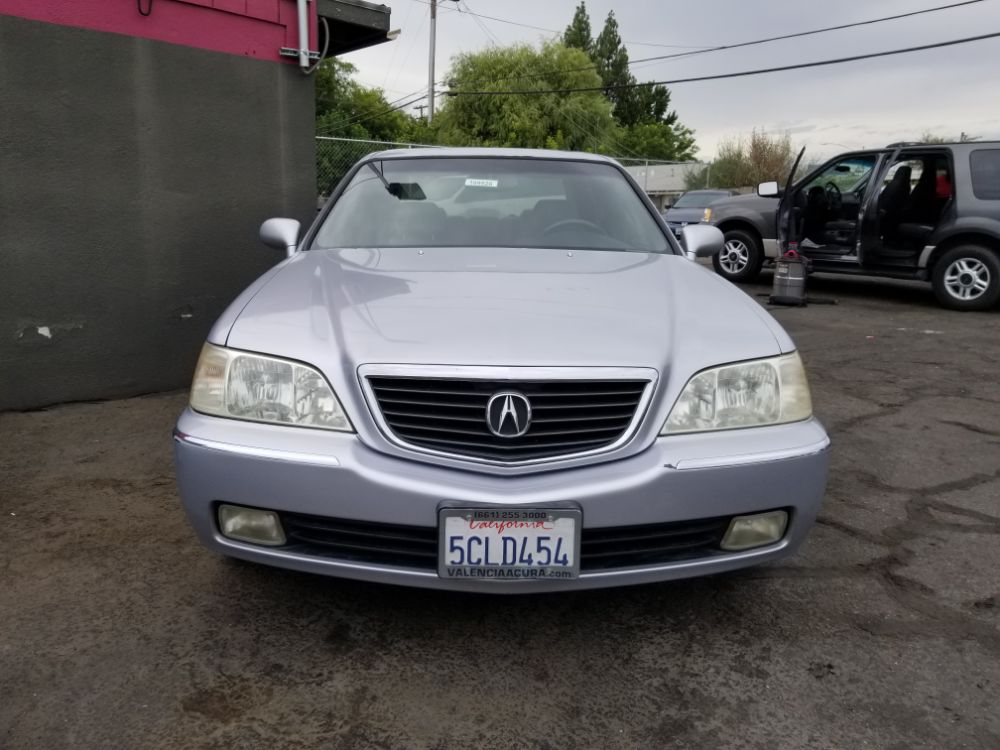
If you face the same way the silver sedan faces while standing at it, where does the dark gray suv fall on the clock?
The dark gray suv is roughly at 7 o'clock from the silver sedan.

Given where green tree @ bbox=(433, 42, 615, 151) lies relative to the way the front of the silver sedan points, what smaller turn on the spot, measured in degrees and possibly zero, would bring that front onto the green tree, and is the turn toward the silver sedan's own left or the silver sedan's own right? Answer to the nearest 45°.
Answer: approximately 180°

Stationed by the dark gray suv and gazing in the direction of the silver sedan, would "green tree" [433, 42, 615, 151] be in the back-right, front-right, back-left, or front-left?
back-right

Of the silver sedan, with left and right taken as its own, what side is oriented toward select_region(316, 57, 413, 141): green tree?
back

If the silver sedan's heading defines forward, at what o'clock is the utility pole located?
The utility pole is roughly at 6 o'clock from the silver sedan.

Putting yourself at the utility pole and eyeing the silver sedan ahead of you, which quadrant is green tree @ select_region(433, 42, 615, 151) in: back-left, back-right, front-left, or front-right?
back-left

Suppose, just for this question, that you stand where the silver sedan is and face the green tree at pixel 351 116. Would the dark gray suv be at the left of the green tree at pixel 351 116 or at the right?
right

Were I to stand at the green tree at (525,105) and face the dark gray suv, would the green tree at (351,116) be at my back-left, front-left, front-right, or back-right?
front-right

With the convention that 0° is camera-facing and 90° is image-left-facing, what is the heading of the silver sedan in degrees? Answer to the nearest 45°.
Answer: approximately 0°
